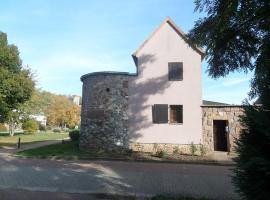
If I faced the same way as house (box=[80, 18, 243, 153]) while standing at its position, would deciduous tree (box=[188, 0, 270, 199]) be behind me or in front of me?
in front

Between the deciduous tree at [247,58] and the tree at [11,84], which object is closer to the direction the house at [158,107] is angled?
the deciduous tree

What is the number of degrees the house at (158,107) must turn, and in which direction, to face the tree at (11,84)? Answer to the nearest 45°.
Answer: approximately 90° to its right

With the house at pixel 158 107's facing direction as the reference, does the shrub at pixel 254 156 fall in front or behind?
in front

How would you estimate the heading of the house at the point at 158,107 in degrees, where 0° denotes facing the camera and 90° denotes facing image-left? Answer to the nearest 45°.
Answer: approximately 0°

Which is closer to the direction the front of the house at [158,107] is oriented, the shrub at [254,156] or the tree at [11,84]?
the shrub

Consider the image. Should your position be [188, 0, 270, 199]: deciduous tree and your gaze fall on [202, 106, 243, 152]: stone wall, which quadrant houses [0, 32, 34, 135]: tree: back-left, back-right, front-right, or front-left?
front-left
